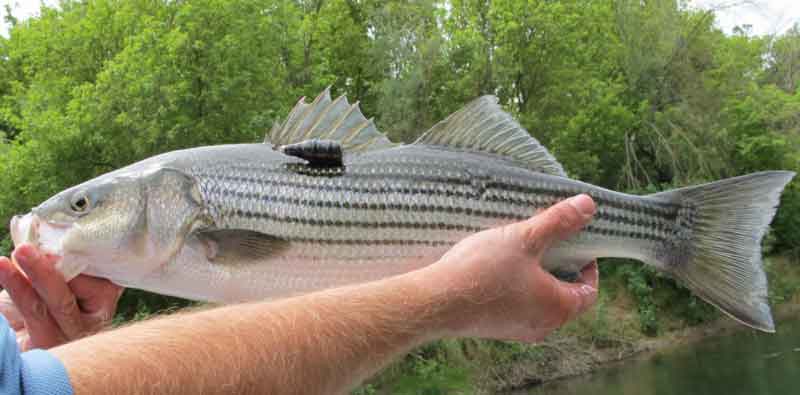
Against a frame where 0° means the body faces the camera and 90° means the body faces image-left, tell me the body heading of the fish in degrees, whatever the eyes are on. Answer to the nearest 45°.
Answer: approximately 90°
